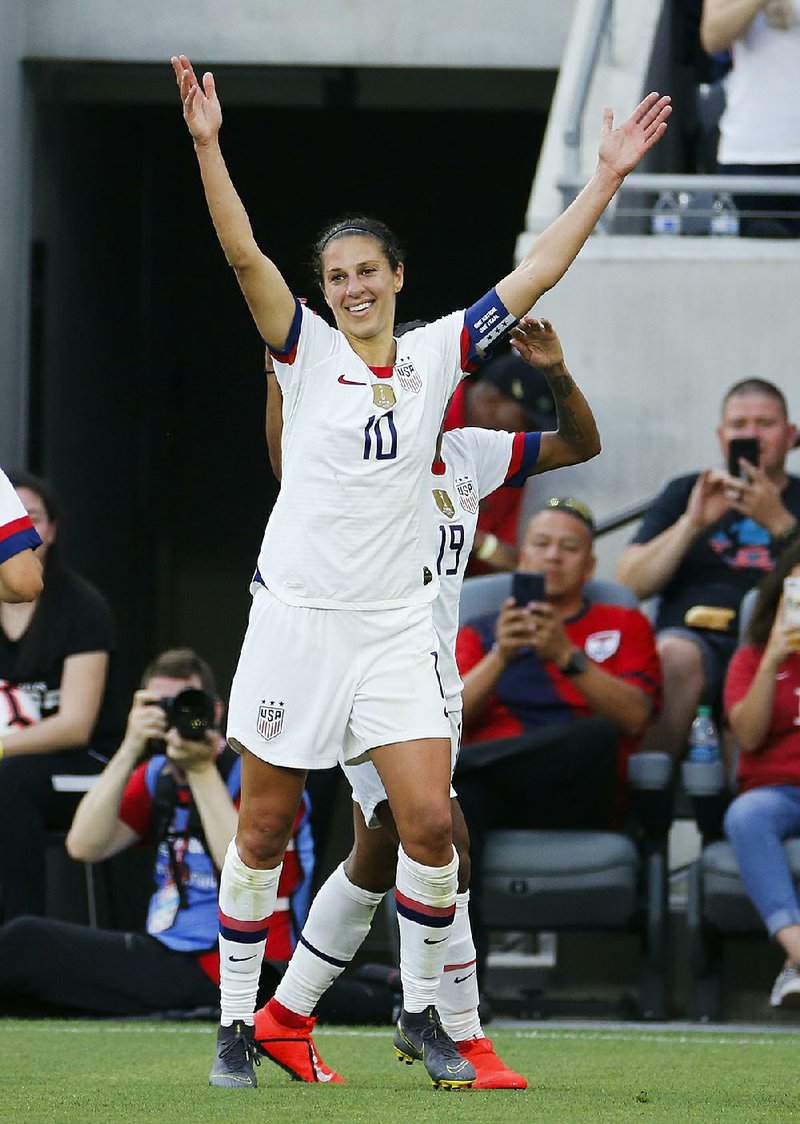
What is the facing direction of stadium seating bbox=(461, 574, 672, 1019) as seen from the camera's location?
facing the viewer

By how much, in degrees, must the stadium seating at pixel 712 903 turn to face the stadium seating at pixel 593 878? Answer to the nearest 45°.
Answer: approximately 90° to its right

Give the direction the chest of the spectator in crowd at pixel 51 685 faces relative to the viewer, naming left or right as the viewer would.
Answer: facing the viewer and to the left of the viewer

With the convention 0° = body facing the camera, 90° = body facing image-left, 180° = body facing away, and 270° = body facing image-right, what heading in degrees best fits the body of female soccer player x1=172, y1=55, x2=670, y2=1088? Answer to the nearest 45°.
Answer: approximately 0°

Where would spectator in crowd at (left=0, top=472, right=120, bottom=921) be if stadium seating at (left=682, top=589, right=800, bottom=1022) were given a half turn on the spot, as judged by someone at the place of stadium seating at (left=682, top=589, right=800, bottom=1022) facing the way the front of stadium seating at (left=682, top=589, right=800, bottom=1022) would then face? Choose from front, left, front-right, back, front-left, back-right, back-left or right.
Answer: left
